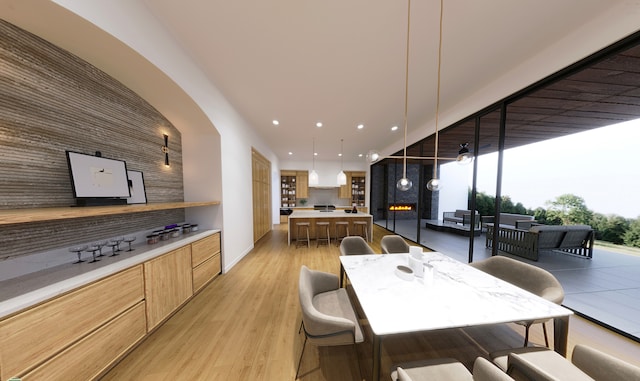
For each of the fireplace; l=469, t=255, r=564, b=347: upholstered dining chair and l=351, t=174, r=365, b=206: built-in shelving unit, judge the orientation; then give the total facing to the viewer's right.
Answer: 0

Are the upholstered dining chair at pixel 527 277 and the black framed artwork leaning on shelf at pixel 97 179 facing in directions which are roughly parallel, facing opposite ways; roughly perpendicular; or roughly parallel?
roughly parallel, facing opposite ways

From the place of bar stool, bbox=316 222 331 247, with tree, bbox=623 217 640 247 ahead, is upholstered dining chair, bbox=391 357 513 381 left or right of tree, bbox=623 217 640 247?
right

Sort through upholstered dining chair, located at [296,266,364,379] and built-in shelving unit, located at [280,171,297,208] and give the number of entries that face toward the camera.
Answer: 1

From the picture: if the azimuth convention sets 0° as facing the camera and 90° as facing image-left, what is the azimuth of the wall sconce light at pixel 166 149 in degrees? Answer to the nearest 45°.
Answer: approximately 315°

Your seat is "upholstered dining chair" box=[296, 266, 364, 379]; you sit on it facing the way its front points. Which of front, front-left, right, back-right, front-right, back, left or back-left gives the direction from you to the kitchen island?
left

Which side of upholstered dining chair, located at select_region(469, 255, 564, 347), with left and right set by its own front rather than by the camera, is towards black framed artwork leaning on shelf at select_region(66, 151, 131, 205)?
front

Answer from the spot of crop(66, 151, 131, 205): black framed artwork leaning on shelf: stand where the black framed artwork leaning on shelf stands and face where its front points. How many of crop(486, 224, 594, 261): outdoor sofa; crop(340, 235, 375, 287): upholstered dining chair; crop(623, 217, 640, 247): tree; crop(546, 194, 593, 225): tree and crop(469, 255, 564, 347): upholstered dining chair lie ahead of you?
5

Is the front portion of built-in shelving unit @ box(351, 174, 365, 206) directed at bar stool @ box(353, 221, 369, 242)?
yes

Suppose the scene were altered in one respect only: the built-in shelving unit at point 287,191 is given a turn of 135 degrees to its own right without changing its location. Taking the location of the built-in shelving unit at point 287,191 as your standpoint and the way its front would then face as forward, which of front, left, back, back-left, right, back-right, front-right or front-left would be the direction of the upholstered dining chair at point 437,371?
back-left

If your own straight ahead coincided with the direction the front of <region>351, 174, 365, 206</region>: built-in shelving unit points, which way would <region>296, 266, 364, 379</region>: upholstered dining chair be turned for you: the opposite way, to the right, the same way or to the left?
to the left

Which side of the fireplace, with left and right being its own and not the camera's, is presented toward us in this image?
front

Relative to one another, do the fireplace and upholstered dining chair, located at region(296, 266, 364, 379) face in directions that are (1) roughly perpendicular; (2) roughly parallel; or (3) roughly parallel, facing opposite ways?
roughly perpendicular

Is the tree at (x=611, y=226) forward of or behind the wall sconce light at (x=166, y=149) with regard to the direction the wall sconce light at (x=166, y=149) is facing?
forward

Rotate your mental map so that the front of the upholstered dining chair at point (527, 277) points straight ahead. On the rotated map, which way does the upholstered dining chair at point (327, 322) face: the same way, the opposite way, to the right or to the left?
the opposite way

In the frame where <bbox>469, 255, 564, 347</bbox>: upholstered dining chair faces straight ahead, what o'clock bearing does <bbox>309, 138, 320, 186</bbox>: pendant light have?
The pendant light is roughly at 2 o'clock from the upholstered dining chair.

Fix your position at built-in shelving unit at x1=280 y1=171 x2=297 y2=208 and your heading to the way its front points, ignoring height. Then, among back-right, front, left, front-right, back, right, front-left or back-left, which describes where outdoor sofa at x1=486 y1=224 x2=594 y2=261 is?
front-left

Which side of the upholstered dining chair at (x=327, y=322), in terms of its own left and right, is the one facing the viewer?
right

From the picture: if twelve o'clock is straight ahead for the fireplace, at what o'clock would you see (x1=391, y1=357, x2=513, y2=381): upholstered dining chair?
The upholstered dining chair is roughly at 12 o'clock from the fireplace.

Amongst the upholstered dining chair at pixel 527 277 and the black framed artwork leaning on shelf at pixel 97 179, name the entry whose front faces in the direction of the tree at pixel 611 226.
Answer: the black framed artwork leaning on shelf

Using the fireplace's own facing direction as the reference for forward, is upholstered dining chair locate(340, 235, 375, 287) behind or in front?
in front

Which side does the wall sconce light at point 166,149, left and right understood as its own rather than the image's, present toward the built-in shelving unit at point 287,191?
left

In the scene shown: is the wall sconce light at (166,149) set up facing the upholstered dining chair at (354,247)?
yes

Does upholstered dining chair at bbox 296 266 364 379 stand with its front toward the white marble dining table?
yes
